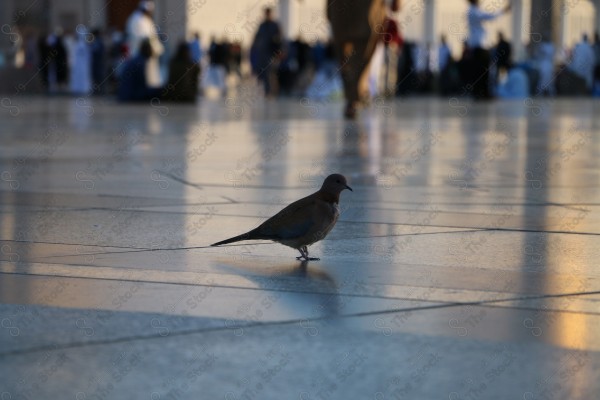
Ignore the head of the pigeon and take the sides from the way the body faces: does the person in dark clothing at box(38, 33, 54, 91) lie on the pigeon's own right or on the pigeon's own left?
on the pigeon's own left

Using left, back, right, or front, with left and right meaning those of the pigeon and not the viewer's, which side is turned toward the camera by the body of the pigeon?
right

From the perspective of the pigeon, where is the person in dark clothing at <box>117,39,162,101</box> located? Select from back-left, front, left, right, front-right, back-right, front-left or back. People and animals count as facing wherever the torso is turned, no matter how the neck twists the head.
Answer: left

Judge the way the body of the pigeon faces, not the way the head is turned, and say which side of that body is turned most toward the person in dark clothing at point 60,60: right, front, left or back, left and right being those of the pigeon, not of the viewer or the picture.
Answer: left

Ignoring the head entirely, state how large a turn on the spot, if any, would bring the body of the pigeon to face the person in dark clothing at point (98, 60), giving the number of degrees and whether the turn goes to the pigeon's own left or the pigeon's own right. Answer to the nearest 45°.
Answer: approximately 90° to the pigeon's own left
